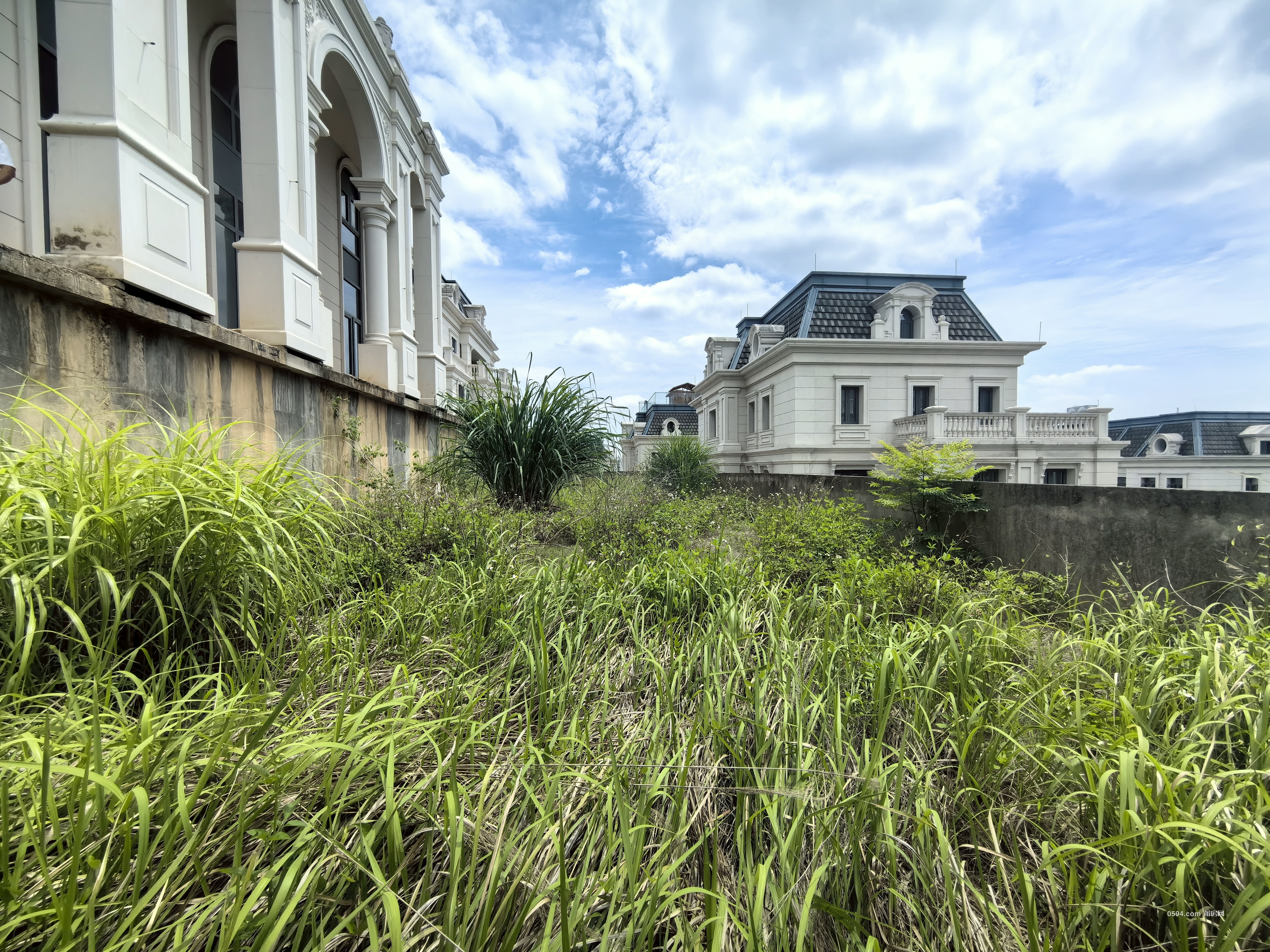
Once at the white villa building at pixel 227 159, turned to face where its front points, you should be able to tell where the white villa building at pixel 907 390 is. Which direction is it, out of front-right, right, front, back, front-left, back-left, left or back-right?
front-left

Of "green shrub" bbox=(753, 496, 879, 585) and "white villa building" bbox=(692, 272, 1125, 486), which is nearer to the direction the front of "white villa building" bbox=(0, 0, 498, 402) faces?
the green shrub

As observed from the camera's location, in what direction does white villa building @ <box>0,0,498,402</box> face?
facing the viewer and to the right of the viewer

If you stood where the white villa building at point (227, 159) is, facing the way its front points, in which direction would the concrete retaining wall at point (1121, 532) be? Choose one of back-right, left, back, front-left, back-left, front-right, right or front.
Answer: front

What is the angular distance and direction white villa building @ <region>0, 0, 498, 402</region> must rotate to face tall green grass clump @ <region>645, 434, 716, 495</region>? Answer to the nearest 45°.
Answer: approximately 90° to its left

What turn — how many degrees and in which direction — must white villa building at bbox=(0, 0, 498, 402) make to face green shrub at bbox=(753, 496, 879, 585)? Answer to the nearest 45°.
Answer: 0° — it already faces it
